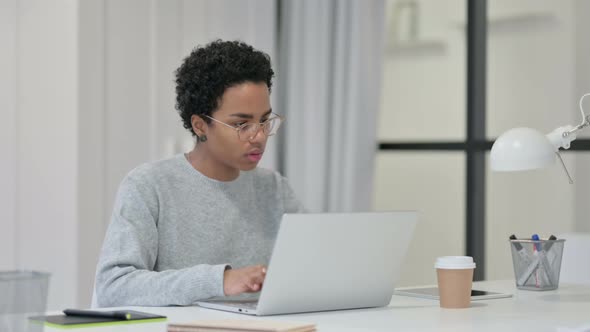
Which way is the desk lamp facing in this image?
to the viewer's left

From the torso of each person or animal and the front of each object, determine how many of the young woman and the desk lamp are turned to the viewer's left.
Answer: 1

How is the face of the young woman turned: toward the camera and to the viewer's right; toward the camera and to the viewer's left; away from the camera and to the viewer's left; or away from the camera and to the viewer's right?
toward the camera and to the viewer's right

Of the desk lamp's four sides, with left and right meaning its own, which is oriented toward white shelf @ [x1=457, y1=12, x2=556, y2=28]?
right

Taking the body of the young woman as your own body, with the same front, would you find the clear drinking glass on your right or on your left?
on your right

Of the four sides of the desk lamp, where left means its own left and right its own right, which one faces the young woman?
front

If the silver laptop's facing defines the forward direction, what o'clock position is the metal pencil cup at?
The metal pencil cup is roughly at 3 o'clock from the silver laptop.

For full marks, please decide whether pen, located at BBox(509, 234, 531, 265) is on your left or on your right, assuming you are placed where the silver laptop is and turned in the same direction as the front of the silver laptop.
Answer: on your right

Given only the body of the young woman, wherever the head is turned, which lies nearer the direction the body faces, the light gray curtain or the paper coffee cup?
the paper coffee cup

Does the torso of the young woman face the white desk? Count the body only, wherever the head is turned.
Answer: yes

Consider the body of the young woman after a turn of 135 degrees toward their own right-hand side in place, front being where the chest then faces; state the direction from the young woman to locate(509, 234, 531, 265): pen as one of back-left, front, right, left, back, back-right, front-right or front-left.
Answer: back

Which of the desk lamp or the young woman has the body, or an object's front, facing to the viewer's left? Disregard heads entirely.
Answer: the desk lamp

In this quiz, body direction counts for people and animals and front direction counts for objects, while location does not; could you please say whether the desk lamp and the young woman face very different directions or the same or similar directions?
very different directions

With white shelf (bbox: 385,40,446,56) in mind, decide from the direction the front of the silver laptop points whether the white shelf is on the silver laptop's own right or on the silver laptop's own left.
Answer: on the silver laptop's own right

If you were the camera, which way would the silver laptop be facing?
facing away from the viewer and to the left of the viewer

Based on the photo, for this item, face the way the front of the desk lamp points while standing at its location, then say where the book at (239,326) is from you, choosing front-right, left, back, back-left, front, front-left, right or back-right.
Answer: front-left

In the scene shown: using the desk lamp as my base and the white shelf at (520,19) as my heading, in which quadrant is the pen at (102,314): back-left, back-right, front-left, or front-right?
back-left

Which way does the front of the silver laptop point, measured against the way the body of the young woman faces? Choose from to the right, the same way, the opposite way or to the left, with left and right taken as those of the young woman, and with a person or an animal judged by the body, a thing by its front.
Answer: the opposite way
